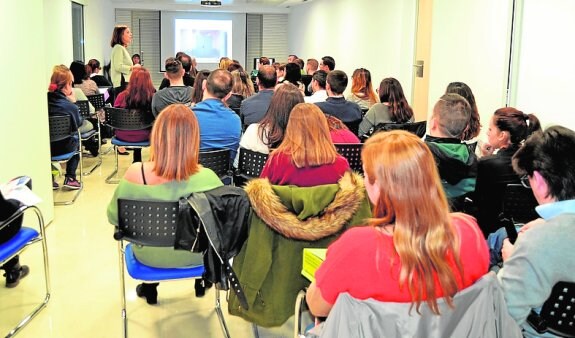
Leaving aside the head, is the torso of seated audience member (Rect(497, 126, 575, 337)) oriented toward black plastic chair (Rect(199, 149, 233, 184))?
yes

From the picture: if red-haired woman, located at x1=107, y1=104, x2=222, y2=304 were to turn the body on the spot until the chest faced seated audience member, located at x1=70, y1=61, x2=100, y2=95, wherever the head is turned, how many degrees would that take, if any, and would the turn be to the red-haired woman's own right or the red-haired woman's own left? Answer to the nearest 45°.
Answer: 0° — they already face them

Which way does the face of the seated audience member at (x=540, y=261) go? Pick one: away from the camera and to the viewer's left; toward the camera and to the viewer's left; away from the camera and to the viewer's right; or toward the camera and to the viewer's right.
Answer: away from the camera and to the viewer's left

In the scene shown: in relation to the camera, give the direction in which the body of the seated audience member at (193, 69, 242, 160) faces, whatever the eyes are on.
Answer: away from the camera

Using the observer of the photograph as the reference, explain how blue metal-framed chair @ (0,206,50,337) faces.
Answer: facing away from the viewer and to the right of the viewer

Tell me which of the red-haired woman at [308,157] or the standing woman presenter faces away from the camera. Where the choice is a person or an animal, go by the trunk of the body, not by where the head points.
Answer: the red-haired woman

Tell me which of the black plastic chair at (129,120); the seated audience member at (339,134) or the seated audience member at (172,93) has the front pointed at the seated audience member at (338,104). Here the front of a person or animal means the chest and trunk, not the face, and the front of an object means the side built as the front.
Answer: the seated audience member at (339,134)

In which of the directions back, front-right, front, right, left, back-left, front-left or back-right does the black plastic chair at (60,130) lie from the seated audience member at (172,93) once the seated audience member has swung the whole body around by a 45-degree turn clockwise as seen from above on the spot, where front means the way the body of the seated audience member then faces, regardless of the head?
back

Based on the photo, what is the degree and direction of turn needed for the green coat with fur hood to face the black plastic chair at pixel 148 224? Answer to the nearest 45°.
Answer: approximately 45° to its left

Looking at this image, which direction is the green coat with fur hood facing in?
away from the camera

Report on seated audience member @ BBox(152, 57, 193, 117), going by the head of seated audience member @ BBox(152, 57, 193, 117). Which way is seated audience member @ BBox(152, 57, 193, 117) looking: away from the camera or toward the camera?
away from the camera

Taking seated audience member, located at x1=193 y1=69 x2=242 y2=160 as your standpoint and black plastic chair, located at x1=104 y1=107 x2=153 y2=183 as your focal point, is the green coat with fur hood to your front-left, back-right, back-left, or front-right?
back-left
